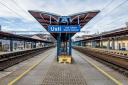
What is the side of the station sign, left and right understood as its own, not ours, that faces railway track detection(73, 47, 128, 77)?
left

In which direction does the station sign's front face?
toward the camera
